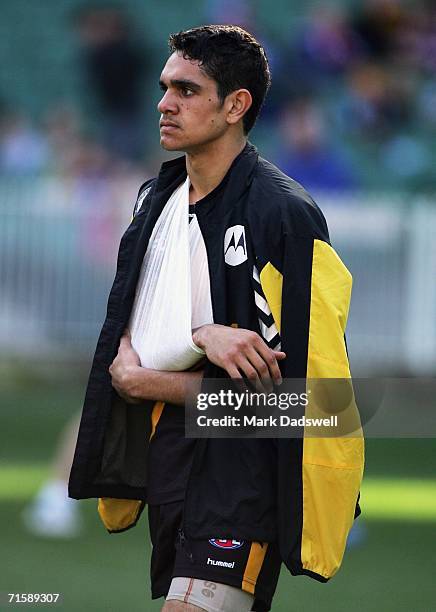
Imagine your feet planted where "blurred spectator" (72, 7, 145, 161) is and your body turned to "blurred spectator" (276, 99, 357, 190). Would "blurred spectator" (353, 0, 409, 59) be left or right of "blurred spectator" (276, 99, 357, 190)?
left

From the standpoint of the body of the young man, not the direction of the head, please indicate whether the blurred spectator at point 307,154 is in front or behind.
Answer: behind

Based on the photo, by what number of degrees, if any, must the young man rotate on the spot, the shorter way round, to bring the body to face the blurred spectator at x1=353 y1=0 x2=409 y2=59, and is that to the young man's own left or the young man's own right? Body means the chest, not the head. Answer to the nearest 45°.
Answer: approximately 135° to the young man's own right

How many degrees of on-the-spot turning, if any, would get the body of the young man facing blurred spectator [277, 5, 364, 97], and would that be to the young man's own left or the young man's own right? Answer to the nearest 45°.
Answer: approximately 135° to the young man's own right

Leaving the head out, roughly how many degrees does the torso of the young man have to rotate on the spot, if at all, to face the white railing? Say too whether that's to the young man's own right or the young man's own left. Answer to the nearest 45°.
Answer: approximately 135° to the young man's own right

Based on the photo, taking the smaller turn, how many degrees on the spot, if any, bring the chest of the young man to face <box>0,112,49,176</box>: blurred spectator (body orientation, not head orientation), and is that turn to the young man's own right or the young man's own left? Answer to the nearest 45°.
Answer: approximately 135° to the young man's own right

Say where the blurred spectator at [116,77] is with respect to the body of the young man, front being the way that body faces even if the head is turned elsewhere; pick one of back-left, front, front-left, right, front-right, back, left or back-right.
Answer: back-right

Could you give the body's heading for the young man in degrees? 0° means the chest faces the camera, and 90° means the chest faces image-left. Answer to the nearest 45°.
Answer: approximately 45°
